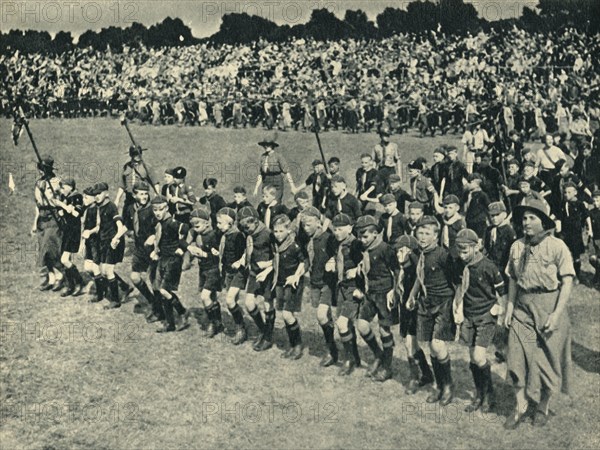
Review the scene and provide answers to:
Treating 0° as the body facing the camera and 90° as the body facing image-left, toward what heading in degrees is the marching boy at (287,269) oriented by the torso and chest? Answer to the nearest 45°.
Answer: approximately 45°

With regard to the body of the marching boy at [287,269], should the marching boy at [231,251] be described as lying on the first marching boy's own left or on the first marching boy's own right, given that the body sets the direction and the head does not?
on the first marching boy's own right

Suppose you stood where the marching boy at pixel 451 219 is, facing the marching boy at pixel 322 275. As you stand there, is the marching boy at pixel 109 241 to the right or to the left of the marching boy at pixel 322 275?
right

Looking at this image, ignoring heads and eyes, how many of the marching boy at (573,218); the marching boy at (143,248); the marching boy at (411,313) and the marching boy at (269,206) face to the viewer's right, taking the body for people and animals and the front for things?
0

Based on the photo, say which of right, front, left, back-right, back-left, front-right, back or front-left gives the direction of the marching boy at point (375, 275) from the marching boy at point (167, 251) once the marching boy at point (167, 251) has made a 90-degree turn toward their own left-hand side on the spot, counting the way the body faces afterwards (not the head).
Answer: front

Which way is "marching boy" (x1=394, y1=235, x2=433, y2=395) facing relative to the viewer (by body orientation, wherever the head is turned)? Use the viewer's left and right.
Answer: facing the viewer and to the left of the viewer

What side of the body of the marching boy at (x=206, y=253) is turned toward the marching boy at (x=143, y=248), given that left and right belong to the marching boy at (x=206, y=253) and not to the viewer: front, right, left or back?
right

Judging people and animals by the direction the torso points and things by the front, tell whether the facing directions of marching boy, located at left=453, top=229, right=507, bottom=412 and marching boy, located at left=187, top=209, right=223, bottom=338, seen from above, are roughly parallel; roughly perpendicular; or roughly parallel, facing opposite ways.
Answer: roughly parallel

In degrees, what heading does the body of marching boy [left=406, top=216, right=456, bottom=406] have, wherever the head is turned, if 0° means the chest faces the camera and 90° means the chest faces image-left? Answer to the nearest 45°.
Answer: approximately 45°

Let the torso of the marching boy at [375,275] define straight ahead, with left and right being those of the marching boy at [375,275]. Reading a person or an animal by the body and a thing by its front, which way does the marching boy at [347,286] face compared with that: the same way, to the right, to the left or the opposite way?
the same way

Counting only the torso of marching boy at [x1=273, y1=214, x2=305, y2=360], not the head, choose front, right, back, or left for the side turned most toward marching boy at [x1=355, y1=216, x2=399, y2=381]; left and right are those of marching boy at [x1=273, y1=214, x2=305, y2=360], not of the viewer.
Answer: left

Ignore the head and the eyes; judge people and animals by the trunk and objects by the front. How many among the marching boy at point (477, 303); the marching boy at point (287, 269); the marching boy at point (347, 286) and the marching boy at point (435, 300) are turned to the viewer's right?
0

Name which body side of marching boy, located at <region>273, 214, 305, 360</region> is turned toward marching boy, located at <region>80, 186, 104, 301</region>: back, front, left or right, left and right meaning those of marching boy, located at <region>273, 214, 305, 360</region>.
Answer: right

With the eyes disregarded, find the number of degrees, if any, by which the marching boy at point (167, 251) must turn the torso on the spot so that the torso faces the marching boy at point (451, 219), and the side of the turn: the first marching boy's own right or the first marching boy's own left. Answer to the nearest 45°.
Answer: approximately 135° to the first marching boy's own left

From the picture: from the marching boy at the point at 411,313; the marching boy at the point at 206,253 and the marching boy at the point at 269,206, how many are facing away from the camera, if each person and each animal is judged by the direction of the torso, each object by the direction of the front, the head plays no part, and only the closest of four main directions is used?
0
